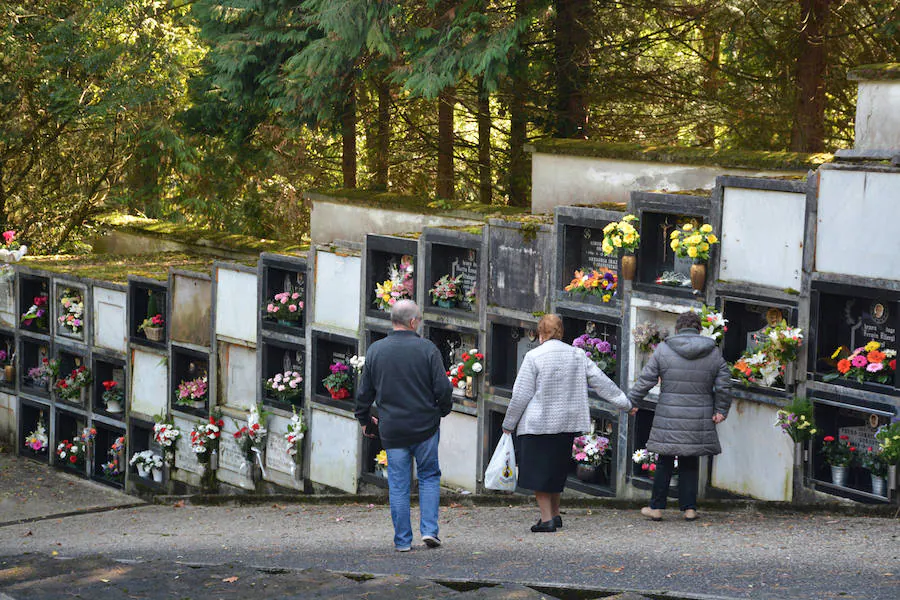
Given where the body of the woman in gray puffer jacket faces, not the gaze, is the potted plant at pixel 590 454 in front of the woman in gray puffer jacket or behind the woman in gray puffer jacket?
in front

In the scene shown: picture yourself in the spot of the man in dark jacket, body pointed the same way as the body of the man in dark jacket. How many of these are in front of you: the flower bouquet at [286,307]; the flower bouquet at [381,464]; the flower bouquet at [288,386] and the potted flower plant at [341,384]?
4

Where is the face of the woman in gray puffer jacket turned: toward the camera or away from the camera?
away from the camera

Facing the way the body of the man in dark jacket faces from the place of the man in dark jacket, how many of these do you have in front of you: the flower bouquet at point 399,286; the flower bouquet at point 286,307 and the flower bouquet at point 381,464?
3

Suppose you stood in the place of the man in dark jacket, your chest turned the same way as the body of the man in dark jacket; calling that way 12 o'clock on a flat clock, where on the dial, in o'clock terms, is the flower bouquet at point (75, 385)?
The flower bouquet is roughly at 11 o'clock from the man in dark jacket.

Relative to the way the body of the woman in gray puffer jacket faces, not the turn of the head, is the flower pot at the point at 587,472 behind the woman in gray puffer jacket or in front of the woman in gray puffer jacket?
in front

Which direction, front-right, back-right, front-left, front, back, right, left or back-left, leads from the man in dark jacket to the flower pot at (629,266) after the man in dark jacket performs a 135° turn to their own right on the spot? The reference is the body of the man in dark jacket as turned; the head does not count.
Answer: left

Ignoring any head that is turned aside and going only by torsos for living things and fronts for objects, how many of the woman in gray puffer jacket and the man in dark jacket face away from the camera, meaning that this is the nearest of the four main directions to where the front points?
2

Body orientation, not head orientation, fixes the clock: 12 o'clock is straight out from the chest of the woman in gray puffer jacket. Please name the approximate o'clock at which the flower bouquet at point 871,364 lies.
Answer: The flower bouquet is roughly at 2 o'clock from the woman in gray puffer jacket.

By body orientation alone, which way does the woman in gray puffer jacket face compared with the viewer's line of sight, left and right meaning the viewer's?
facing away from the viewer

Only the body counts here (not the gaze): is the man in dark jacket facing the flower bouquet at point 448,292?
yes

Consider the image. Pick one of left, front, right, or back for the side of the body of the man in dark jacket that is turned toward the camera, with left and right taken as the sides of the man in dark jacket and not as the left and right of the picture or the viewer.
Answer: back

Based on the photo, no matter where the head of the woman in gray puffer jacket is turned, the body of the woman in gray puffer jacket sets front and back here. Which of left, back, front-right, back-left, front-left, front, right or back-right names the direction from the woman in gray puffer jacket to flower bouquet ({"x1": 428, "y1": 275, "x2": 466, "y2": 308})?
front-left
